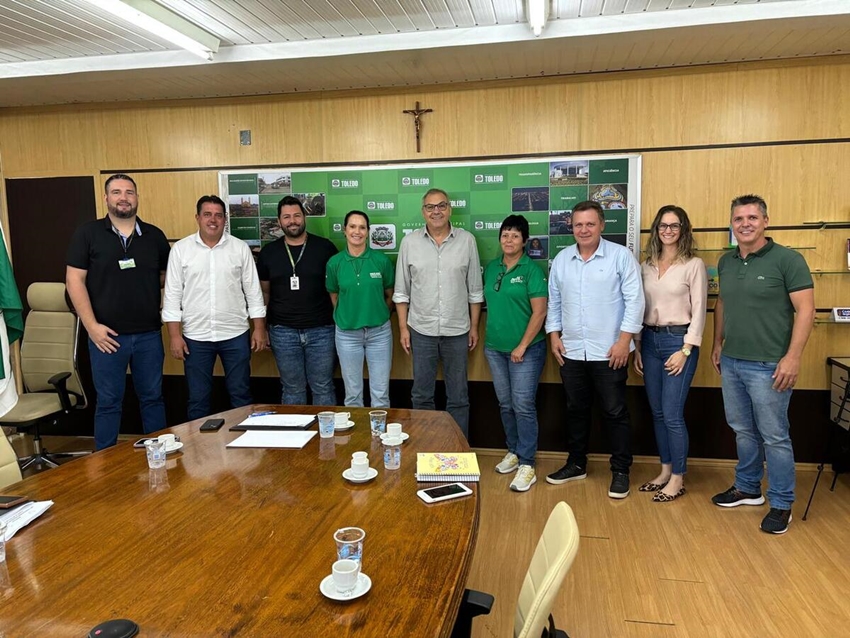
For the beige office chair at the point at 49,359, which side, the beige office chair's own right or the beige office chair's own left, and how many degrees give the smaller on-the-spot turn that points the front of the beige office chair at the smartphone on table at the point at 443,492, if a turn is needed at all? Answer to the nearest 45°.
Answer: approximately 45° to the beige office chair's own left

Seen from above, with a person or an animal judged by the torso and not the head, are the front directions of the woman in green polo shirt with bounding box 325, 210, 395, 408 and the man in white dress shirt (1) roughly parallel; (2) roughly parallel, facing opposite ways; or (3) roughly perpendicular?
roughly parallel

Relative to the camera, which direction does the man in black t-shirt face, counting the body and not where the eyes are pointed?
toward the camera

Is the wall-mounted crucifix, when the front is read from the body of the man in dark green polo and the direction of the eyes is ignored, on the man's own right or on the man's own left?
on the man's own right

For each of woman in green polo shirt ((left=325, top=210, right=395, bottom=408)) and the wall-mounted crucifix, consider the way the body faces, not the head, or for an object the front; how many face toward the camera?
2

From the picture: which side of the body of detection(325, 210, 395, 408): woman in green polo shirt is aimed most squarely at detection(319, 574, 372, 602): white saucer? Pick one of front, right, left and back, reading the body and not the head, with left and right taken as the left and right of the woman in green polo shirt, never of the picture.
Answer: front

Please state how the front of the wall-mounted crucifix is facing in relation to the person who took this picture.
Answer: facing the viewer

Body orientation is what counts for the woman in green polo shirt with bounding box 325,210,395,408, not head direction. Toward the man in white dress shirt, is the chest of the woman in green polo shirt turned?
no

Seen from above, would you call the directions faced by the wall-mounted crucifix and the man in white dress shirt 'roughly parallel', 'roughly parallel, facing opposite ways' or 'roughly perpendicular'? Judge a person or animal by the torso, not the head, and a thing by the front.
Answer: roughly parallel

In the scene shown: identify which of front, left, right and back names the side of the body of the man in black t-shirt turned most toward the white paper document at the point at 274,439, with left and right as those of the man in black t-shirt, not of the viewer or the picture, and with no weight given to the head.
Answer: front

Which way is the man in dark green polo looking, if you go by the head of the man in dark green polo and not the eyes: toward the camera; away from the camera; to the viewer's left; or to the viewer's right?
toward the camera

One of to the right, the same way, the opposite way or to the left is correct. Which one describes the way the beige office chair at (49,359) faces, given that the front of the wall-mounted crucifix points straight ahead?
the same way

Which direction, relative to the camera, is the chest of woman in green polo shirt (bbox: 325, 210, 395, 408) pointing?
toward the camera

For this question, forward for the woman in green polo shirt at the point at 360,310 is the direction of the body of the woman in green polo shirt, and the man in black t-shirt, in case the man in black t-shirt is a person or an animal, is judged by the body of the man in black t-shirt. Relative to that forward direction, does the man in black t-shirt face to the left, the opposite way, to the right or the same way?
the same way

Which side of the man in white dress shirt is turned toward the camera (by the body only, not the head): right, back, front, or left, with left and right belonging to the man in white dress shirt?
front
